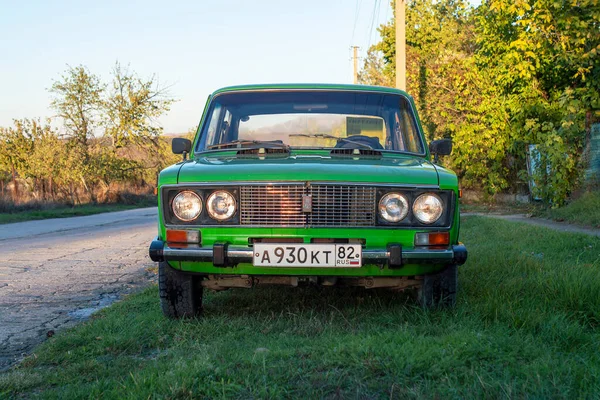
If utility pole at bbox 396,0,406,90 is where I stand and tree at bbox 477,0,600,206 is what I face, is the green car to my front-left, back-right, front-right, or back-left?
front-right

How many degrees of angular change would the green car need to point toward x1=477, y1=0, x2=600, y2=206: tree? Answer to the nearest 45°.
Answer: approximately 135° to its left

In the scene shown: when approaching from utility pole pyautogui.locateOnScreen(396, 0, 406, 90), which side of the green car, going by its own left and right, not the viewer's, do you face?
back

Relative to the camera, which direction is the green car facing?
toward the camera

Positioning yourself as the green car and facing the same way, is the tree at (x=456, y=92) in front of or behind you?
behind
